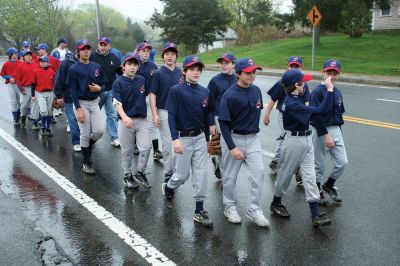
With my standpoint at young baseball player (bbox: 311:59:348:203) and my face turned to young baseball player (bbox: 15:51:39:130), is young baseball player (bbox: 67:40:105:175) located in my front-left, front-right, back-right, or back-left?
front-left

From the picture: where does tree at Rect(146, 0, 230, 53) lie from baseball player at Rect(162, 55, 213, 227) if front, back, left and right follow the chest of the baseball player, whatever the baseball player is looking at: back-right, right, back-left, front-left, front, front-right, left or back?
back-left

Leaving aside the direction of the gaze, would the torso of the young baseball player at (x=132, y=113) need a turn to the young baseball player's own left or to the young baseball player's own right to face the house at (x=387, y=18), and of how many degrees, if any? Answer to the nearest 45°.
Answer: approximately 90° to the young baseball player's own left

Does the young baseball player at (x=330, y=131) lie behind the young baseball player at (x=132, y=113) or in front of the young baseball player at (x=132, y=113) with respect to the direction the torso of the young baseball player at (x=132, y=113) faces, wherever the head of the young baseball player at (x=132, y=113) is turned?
in front

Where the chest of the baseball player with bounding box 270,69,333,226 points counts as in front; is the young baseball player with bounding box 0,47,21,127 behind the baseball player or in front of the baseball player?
behind

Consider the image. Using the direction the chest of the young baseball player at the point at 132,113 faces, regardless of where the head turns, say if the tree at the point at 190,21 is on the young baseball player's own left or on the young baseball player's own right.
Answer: on the young baseball player's own left

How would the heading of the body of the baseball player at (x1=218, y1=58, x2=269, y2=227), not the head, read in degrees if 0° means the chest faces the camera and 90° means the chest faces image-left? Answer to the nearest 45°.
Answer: approximately 315°

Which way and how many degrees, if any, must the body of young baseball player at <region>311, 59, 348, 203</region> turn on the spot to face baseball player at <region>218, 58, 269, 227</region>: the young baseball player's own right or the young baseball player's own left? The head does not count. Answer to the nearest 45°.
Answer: approximately 90° to the young baseball player's own right

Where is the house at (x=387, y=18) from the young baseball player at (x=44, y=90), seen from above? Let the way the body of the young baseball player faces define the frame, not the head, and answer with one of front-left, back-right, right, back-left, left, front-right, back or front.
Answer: back-left

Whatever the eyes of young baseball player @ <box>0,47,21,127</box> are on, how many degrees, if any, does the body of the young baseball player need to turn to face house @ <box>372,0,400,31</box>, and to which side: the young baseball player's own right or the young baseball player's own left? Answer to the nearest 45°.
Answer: approximately 90° to the young baseball player's own left

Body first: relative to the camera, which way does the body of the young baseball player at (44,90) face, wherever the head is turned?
toward the camera

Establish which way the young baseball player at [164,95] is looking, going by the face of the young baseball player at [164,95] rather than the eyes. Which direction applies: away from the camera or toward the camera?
toward the camera
